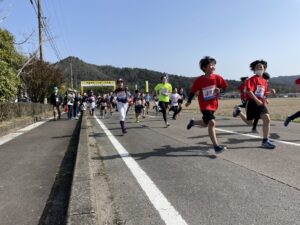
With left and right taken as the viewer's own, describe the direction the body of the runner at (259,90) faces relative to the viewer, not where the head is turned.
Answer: facing the viewer and to the right of the viewer

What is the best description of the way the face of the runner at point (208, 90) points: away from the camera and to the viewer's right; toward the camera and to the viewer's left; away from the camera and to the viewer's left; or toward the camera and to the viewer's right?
toward the camera and to the viewer's right

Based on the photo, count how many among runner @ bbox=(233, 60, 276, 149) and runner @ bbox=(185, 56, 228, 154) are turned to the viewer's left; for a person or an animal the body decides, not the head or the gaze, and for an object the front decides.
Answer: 0

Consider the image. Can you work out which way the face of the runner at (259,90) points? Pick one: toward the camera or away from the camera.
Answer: toward the camera

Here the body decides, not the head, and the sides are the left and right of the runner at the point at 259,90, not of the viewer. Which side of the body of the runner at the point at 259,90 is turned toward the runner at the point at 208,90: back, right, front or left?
right

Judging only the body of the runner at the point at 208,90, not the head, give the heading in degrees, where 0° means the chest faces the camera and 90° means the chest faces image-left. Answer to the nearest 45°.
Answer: approximately 315°

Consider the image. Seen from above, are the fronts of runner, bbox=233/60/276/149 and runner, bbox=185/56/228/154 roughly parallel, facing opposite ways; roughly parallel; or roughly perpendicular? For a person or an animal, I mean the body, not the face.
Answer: roughly parallel
